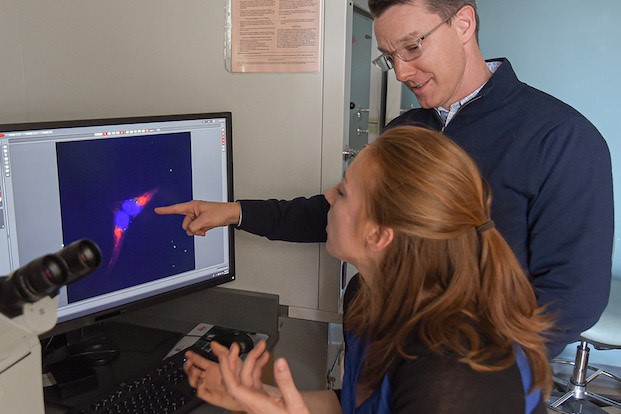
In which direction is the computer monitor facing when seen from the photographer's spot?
facing the viewer and to the right of the viewer

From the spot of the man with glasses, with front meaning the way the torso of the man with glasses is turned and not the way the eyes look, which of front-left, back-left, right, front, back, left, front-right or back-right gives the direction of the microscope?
front

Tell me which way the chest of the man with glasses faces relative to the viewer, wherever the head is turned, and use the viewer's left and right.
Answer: facing the viewer and to the left of the viewer

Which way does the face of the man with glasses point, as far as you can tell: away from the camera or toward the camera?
toward the camera

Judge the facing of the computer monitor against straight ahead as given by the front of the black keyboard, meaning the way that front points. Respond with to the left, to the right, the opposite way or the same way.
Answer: the same way

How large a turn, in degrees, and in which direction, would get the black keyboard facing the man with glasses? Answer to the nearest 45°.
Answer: approximately 45° to its left

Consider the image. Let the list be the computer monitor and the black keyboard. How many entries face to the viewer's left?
0
